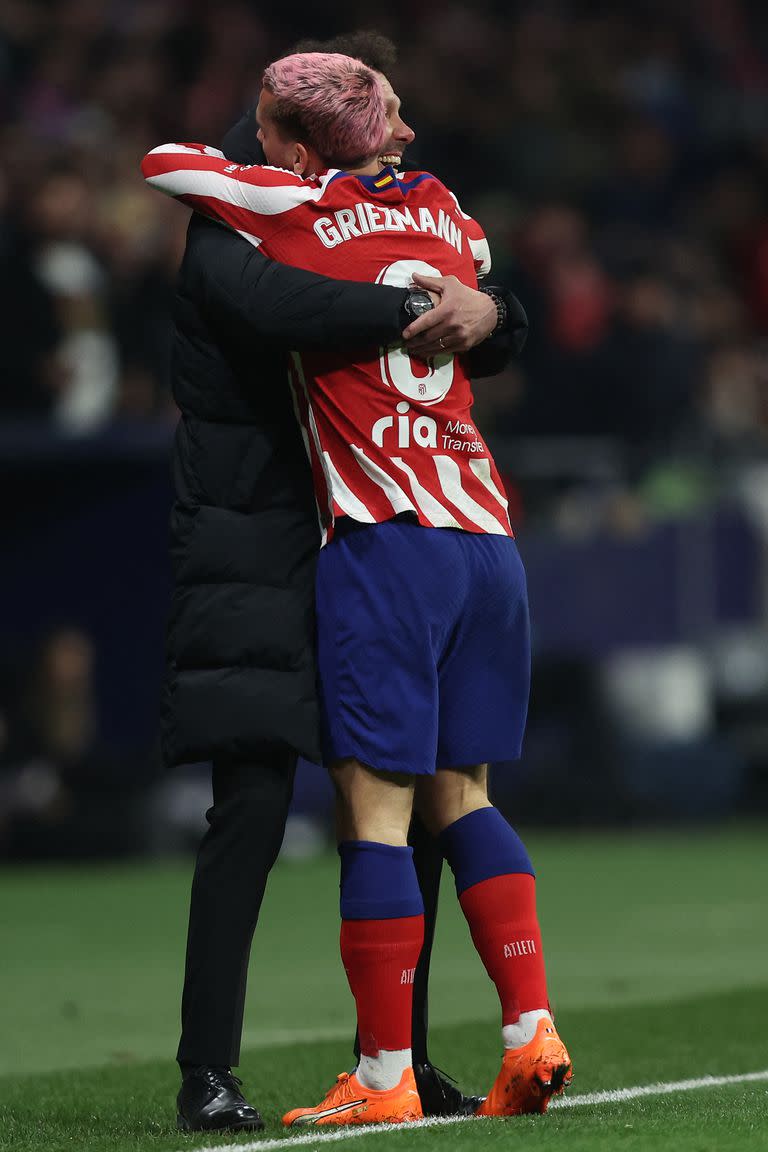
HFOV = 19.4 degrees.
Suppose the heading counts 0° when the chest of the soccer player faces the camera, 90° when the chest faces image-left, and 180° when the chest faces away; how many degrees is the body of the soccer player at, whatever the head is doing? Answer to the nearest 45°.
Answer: approximately 135°
